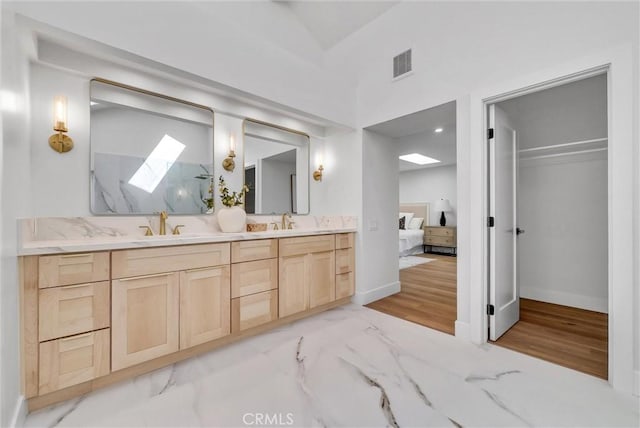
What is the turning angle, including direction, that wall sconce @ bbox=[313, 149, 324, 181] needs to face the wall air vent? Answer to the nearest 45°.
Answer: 0° — it already faces it

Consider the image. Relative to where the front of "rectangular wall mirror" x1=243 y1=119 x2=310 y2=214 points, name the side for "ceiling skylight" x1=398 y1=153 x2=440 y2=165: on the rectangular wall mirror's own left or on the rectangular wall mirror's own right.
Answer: on the rectangular wall mirror's own left

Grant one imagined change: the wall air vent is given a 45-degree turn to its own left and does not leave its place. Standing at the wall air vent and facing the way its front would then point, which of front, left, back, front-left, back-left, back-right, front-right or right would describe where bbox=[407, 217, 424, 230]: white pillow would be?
back

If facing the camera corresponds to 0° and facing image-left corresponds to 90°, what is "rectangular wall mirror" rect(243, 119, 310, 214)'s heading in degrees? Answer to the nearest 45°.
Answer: approximately 315°

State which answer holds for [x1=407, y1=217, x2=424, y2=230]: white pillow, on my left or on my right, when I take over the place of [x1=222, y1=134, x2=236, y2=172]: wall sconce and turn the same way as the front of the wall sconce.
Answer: on my left

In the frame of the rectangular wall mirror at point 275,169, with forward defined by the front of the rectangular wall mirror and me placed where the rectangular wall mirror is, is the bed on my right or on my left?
on my left

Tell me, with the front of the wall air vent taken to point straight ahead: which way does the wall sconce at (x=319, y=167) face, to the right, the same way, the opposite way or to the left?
to the left

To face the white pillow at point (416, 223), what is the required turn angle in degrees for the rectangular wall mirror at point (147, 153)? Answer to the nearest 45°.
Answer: approximately 45° to its left
